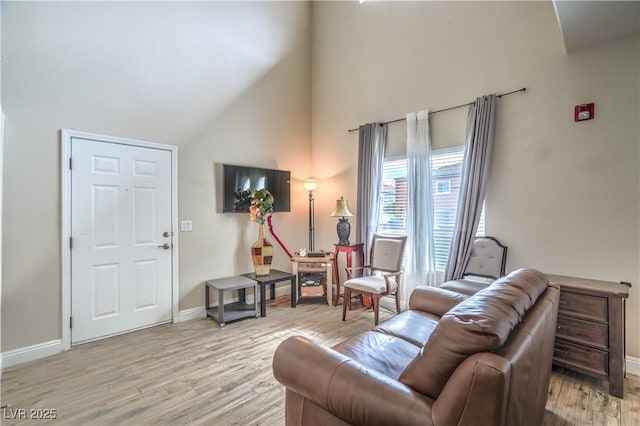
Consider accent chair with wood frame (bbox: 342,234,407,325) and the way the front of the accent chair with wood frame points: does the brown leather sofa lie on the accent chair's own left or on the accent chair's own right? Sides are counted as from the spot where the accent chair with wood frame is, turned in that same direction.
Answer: on the accent chair's own left

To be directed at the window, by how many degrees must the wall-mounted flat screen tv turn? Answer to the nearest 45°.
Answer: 0° — it already faces it

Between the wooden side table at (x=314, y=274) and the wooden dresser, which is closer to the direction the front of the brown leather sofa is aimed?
the wooden side table

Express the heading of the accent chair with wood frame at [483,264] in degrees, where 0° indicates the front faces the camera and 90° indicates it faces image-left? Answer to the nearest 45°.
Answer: approximately 45°

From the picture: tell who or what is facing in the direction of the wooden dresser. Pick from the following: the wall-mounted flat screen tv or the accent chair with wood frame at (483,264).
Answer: the wall-mounted flat screen tv

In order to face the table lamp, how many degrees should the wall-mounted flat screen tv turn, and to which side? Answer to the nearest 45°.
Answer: approximately 45° to its left

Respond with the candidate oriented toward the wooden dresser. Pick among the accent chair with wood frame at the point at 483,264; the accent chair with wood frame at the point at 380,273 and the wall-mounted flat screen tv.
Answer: the wall-mounted flat screen tv
